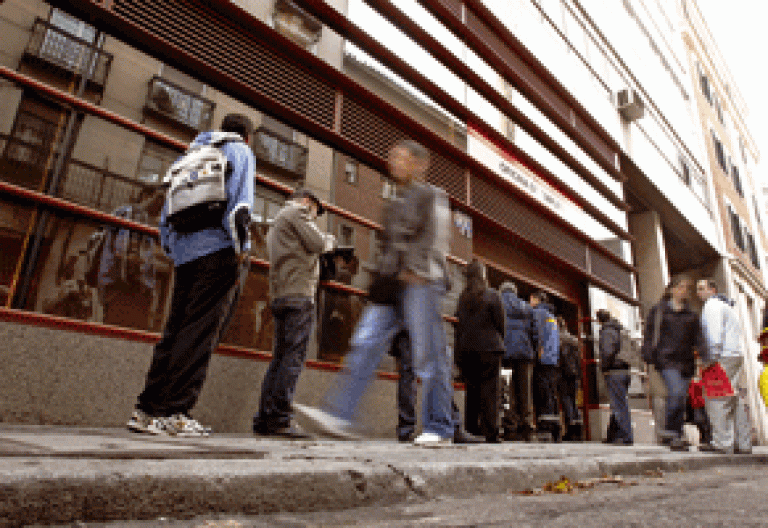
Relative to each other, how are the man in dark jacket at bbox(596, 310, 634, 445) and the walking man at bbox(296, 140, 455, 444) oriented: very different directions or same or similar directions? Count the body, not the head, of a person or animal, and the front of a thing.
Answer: same or similar directions

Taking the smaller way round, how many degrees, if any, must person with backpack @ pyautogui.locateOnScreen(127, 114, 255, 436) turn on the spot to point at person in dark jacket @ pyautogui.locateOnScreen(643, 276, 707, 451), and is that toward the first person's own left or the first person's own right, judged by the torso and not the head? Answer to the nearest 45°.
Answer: approximately 45° to the first person's own right

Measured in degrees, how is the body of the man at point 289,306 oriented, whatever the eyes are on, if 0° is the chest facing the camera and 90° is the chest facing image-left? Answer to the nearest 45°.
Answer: approximately 270°

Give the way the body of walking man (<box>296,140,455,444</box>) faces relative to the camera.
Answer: to the viewer's left

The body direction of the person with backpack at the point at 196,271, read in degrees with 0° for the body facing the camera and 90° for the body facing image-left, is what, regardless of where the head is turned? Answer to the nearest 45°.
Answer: approximately 225°

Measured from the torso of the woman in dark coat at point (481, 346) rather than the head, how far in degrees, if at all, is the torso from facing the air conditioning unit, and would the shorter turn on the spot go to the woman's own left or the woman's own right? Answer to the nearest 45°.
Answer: approximately 45° to the woman's own right

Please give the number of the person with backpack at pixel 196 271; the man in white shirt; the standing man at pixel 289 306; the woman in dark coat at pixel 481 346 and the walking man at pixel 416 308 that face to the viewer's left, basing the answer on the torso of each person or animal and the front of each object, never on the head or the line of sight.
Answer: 2

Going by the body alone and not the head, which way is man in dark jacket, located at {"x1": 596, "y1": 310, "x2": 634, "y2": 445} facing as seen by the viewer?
to the viewer's left

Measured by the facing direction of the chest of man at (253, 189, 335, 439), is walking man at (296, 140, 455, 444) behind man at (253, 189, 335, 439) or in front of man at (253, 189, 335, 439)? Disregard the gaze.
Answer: in front

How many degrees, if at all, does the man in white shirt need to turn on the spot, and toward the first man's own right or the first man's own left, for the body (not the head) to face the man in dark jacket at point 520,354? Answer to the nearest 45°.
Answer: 0° — they already face them

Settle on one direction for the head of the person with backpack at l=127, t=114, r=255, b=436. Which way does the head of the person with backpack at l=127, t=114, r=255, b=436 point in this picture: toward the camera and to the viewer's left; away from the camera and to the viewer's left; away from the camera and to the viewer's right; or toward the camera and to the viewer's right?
away from the camera and to the viewer's right

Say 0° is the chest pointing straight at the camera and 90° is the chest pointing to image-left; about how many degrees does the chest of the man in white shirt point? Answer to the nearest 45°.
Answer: approximately 90°

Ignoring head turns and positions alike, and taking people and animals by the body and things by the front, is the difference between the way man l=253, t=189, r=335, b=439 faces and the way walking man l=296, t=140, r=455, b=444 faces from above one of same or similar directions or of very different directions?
very different directions

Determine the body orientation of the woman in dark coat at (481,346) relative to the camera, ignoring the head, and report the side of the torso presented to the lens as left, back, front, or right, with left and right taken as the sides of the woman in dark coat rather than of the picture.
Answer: back

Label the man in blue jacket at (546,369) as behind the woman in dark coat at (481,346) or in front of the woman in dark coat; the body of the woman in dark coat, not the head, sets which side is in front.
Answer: in front
